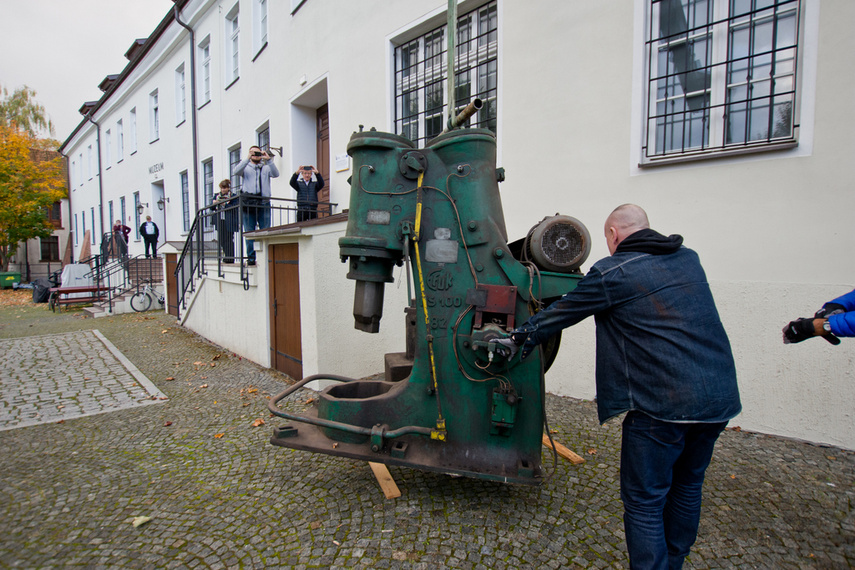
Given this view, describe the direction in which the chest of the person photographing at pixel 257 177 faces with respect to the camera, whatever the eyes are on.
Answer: toward the camera

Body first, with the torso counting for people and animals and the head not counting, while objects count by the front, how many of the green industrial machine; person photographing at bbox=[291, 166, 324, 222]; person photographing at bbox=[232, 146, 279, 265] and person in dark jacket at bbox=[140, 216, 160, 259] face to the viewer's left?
1

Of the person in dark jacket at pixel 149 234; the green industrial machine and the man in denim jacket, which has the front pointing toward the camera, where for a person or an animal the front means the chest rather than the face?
the person in dark jacket

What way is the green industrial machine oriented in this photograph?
to the viewer's left

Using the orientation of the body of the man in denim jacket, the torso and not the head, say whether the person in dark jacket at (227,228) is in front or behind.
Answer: in front

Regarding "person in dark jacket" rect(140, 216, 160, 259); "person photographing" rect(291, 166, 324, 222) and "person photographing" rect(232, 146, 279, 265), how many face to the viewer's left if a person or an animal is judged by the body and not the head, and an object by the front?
0

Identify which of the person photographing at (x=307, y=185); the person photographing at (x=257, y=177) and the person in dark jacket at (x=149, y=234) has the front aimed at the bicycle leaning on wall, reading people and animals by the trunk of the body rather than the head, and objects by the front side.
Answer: the person in dark jacket

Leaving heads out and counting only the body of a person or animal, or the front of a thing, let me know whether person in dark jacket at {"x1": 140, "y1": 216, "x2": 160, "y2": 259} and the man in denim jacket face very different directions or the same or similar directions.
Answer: very different directions

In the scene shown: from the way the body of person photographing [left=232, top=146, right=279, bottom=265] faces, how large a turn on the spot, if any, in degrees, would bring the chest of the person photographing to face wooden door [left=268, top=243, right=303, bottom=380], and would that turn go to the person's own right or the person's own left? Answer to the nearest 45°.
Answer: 0° — they already face it

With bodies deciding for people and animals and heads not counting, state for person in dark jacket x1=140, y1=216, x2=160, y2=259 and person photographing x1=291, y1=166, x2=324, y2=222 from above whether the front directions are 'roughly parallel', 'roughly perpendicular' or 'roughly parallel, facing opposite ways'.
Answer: roughly parallel

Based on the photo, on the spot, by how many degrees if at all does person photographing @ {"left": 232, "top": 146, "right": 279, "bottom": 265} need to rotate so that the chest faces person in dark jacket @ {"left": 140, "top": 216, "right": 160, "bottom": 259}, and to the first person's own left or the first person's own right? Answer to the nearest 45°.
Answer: approximately 180°

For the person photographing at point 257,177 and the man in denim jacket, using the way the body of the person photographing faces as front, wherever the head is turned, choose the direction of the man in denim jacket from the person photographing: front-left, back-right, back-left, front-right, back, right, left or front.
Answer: front

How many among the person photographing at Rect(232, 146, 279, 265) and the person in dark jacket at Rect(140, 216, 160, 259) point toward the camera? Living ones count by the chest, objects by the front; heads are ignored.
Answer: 2

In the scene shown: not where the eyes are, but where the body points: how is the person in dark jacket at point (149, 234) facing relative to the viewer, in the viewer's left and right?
facing the viewer

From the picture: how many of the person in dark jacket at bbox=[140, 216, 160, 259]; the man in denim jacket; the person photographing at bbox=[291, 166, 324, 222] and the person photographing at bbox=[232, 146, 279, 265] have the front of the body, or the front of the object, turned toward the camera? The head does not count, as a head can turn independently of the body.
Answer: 3

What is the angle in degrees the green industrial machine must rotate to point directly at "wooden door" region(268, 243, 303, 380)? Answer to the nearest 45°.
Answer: approximately 45° to its right

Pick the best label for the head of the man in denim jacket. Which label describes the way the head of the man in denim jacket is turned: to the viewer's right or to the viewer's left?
to the viewer's left

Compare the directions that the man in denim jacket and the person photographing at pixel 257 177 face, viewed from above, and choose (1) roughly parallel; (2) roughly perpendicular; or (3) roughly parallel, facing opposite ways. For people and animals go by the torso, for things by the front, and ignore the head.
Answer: roughly parallel, facing opposite ways
